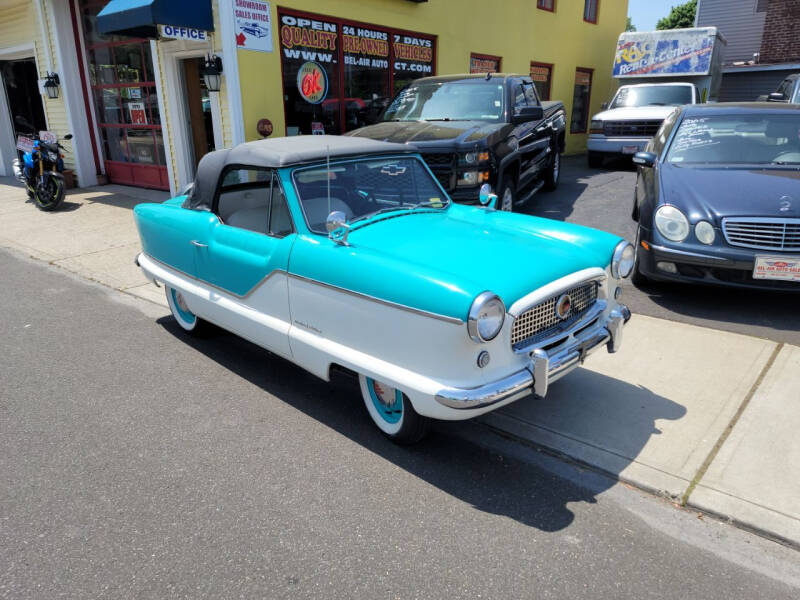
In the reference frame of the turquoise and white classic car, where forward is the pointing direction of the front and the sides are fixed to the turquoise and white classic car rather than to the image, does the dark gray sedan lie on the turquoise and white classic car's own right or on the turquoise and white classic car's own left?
on the turquoise and white classic car's own left

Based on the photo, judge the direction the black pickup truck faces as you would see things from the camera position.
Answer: facing the viewer and to the left of the viewer

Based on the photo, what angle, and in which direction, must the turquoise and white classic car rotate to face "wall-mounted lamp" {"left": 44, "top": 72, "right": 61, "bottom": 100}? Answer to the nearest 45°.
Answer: approximately 180°

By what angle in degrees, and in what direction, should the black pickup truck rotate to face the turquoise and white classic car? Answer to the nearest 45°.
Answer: approximately 45° to its left

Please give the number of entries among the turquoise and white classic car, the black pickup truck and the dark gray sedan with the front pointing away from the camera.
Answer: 0

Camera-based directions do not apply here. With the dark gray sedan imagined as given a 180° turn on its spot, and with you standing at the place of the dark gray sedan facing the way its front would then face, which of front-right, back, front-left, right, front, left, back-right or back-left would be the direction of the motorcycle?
left

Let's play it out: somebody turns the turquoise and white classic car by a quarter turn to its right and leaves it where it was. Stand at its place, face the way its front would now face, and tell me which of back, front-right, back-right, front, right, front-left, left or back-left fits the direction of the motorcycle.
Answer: right

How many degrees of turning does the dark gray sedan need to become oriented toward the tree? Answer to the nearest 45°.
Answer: approximately 180°

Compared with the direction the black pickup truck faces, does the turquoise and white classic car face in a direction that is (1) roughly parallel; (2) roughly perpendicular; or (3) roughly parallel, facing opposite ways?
roughly perpendicular

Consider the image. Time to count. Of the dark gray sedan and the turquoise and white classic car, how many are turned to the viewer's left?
0

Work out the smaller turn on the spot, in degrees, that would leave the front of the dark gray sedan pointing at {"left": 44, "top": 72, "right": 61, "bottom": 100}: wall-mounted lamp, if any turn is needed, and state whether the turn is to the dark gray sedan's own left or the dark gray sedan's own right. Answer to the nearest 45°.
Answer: approximately 90° to the dark gray sedan's own right

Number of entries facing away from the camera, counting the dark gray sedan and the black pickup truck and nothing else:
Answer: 0

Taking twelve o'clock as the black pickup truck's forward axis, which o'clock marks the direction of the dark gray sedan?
The dark gray sedan is roughly at 9 o'clock from the black pickup truck.

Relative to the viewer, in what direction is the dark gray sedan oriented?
toward the camera

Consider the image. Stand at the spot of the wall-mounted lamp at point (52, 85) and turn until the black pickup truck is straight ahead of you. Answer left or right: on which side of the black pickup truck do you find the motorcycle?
right

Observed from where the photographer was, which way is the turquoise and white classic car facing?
facing the viewer and to the right of the viewer
